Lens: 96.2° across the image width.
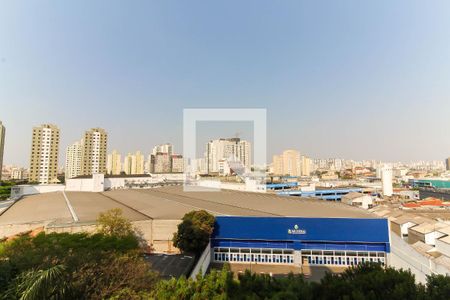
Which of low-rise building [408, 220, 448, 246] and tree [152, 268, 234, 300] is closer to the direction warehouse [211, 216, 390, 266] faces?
the tree

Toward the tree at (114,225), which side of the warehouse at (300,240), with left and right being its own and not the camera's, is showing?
right

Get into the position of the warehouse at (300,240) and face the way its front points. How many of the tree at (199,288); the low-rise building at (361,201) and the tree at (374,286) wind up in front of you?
2

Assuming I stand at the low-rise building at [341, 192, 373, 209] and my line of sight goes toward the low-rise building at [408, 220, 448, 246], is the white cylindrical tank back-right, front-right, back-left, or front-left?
back-left

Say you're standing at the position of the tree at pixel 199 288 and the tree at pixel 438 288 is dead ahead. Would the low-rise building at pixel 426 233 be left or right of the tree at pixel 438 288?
left

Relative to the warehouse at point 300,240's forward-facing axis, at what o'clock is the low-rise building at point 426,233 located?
The low-rise building is roughly at 8 o'clock from the warehouse.

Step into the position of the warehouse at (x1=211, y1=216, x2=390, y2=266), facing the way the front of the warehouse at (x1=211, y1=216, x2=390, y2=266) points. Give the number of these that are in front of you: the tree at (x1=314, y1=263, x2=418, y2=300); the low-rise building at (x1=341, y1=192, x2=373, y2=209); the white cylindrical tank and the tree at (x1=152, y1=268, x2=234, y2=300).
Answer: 2

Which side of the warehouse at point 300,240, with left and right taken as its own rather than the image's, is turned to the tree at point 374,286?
front

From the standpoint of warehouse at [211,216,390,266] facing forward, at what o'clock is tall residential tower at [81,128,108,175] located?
The tall residential tower is roughly at 4 o'clock from the warehouse.

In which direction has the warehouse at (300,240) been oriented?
toward the camera

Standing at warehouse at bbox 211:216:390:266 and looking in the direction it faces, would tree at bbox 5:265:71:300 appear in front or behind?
in front

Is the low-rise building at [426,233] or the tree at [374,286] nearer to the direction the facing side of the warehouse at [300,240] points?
the tree

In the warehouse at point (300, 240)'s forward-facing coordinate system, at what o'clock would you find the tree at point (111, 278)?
The tree is roughly at 1 o'clock from the warehouse.

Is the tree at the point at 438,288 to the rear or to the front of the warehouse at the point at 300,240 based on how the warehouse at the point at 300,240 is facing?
to the front

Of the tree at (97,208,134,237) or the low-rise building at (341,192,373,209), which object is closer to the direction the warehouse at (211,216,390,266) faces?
the tree
